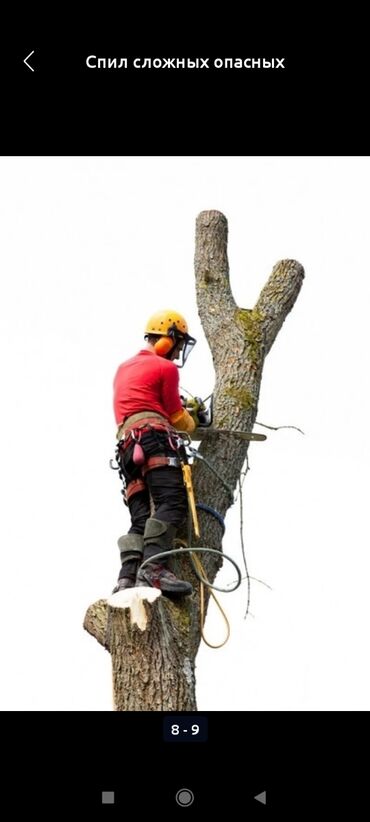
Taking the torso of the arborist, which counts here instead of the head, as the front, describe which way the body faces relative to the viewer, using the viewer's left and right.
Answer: facing away from the viewer and to the right of the viewer
